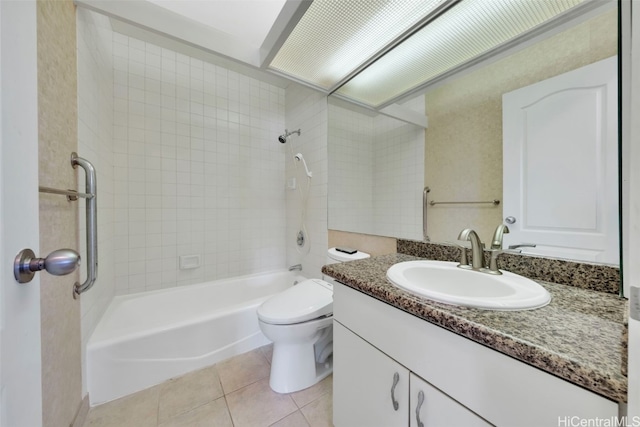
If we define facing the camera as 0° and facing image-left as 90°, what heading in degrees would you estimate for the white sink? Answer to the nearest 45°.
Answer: approximately 45°

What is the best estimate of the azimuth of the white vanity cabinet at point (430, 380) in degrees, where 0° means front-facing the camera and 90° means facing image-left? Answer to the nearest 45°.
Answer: approximately 45°

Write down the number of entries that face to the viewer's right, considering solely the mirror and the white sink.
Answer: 0

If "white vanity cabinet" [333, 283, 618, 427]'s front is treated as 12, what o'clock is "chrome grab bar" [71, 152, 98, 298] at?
The chrome grab bar is roughly at 1 o'clock from the white vanity cabinet.

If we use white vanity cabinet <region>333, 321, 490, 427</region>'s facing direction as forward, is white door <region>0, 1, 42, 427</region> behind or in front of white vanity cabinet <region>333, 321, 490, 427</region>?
in front

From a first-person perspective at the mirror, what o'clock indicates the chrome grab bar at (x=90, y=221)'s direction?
The chrome grab bar is roughly at 12 o'clock from the mirror.

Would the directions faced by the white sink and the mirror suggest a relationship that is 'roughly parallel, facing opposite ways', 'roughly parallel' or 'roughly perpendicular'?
roughly parallel

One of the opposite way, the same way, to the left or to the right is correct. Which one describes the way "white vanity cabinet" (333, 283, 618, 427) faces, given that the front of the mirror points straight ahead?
the same way

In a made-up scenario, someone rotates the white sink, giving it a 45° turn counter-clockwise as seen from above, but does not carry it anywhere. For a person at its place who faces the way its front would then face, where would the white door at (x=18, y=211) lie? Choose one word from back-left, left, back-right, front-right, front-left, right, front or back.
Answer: front-right

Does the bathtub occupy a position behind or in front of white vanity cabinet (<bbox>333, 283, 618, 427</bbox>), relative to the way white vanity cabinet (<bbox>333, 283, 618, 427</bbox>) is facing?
in front

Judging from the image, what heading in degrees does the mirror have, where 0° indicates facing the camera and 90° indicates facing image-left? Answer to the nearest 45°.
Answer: approximately 45°

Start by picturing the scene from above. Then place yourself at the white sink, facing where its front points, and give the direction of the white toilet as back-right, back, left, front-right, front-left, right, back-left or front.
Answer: front-right

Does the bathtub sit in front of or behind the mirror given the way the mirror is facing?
in front

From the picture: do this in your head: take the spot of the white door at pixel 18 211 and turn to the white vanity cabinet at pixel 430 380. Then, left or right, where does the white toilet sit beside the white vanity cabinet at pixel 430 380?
left

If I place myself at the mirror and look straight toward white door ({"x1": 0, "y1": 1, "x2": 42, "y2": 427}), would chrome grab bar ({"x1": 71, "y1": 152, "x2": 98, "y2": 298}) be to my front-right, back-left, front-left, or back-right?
front-right

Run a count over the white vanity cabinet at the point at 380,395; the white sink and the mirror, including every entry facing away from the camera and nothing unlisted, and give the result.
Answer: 0

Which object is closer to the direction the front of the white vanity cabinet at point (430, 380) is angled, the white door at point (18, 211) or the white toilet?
the white door
